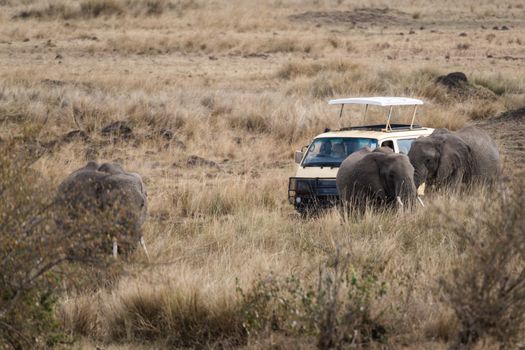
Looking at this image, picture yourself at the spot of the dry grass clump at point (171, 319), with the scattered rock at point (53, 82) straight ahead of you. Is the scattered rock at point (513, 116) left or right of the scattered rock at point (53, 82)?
right

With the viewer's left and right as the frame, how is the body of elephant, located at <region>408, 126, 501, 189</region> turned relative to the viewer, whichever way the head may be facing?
facing the viewer and to the left of the viewer

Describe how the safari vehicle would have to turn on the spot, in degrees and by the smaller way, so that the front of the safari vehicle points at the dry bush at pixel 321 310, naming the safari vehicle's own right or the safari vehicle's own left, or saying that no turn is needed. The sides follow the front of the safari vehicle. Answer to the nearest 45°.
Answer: approximately 45° to the safari vehicle's own left

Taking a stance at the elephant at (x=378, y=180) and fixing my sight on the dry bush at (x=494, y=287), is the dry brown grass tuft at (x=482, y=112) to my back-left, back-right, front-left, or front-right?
back-left

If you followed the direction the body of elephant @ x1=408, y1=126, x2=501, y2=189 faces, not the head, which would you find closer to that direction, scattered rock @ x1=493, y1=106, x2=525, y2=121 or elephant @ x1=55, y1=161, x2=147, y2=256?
the elephant

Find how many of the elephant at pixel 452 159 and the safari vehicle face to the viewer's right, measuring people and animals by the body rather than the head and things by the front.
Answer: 0

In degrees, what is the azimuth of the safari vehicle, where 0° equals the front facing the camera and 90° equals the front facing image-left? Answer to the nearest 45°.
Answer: approximately 45°
